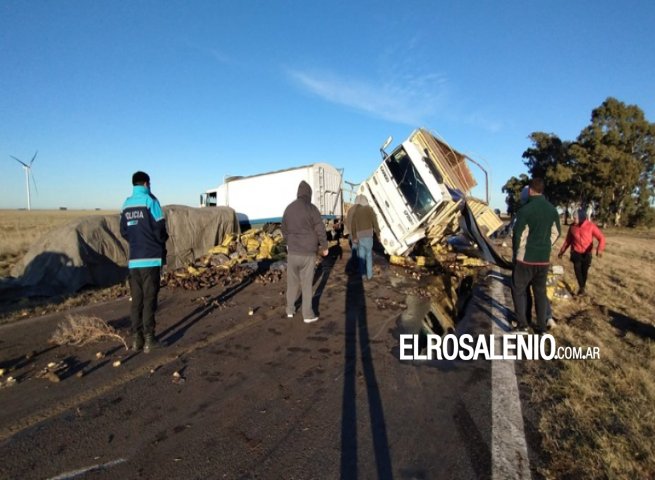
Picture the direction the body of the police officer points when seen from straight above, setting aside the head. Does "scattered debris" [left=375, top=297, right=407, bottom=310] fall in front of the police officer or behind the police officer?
in front

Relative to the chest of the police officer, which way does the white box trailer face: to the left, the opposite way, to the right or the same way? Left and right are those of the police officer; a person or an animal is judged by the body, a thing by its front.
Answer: to the left

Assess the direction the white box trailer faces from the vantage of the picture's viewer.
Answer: facing away from the viewer and to the left of the viewer

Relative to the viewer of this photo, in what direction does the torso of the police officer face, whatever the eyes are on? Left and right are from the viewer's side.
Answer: facing away from the viewer and to the right of the viewer

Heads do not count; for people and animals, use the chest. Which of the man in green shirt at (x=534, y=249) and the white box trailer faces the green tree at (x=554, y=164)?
the man in green shirt

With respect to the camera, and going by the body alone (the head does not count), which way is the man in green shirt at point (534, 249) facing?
away from the camera

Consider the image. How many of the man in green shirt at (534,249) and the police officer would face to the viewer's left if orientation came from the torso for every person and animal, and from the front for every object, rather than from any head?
0

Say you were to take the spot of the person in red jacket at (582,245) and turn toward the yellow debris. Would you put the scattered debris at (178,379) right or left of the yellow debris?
left

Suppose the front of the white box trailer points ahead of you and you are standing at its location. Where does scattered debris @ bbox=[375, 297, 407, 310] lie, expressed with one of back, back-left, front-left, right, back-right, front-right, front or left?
back-left
